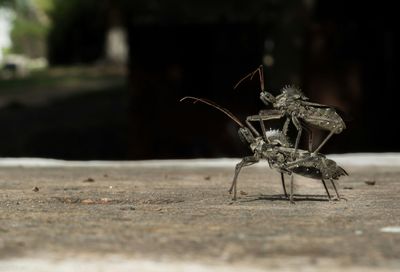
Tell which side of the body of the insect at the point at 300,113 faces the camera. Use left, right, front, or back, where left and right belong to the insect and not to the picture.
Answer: left

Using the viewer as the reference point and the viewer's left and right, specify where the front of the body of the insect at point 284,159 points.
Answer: facing to the left of the viewer

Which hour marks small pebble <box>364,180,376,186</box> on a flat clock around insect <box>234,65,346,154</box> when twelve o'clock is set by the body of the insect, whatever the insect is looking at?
The small pebble is roughly at 4 o'clock from the insect.
